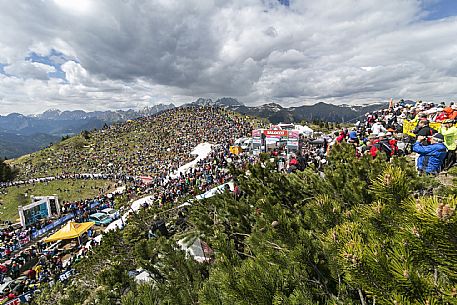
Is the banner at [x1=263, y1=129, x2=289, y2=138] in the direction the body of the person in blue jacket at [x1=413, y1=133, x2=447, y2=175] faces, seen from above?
yes

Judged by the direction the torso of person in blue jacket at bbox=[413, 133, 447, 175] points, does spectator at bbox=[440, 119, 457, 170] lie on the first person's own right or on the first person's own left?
on the first person's own right

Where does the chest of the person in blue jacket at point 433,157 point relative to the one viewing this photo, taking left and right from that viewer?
facing away from the viewer and to the left of the viewer

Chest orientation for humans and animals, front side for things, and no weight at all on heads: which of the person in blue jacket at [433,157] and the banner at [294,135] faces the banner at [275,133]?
the person in blue jacket

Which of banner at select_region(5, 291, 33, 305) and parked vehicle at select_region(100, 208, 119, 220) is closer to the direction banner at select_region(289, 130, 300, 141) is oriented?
the banner

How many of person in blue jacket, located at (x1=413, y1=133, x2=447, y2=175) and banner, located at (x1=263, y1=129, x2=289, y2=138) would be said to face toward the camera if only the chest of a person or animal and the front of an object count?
1

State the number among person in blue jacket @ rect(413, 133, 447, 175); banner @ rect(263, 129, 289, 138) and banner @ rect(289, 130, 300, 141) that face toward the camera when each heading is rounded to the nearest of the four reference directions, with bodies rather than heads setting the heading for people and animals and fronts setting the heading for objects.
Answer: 2

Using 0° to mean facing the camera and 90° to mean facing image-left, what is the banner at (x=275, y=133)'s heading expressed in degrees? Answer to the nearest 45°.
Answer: approximately 0°
